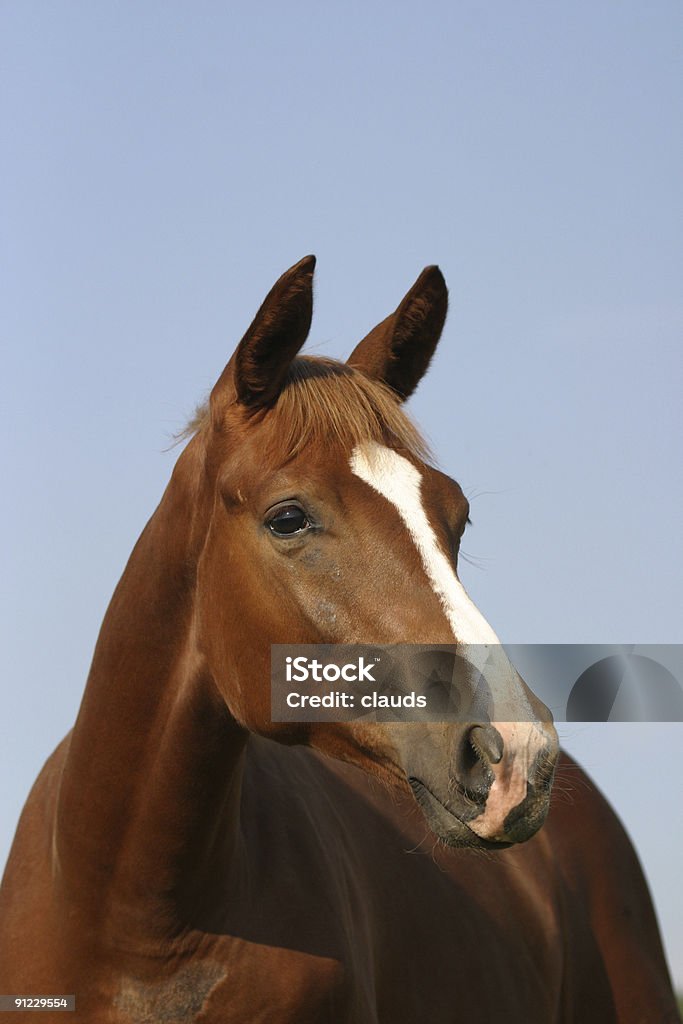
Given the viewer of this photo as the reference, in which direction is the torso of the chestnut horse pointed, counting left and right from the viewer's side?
facing the viewer and to the left of the viewer
